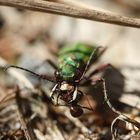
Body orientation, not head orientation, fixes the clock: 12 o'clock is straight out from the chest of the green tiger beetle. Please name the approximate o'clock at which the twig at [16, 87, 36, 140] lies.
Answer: The twig is roughly at 2 o'clock from the green tiger beetle.

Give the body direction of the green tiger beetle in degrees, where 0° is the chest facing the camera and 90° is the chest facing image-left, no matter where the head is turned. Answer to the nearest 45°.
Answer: approximately 0°
